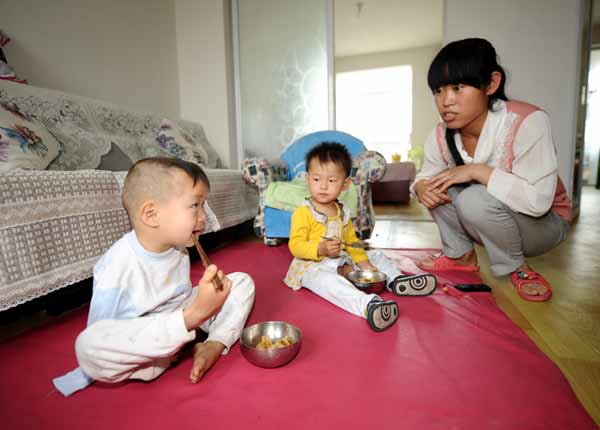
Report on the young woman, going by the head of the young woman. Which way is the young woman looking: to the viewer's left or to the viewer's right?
to the viewer's left

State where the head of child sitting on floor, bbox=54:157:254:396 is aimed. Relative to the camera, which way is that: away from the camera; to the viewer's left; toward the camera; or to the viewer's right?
to the viewer's right

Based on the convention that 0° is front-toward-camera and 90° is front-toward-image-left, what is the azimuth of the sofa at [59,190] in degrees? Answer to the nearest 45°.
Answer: approximately 315°

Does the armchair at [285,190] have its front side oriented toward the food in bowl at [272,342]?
yes

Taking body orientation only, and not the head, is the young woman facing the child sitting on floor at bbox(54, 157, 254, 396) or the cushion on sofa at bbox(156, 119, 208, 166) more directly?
the child sitting on floor

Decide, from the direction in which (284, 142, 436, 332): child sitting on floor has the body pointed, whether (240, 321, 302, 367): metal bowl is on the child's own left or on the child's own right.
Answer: on the child's own right

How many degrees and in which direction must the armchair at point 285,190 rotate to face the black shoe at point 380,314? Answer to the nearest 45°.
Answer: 0° — it already faces it

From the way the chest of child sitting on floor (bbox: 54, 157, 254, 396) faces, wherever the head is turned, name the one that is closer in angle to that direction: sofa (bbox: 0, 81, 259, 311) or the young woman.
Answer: the young woman

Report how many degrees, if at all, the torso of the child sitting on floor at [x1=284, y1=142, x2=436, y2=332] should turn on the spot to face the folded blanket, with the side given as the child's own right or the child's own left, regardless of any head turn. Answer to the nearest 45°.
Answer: approximately 135° to the child's own left
